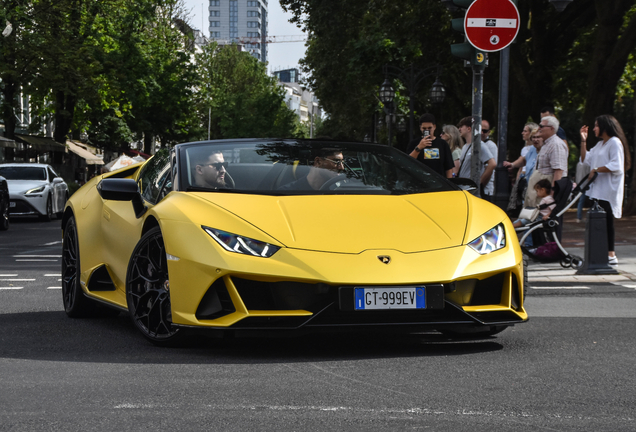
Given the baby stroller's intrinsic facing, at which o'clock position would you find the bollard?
The bollard is roughly at 8 o'clock from the baby stroller.

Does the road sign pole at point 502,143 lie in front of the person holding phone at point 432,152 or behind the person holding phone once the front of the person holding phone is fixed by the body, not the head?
behind

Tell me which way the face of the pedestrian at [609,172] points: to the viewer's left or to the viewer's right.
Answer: to the viewer's left

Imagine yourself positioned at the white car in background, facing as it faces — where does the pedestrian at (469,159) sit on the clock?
The pedestrian is roughly at 10 o'clock from the white car in background.

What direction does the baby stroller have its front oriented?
to the viewer's left

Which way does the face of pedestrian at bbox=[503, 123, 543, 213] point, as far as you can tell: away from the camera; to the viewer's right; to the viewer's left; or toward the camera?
to the viewer's left

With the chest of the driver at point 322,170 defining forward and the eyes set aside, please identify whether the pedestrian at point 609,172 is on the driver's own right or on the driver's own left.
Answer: on the driver's own left

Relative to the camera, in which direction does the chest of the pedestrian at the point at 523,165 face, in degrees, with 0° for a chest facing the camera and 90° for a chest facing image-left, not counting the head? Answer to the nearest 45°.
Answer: approximately 90°

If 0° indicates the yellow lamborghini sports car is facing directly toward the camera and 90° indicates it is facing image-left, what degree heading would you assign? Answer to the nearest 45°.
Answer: approximately 315°

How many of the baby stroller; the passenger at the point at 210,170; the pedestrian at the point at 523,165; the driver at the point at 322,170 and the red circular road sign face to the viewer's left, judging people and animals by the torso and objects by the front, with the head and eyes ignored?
2

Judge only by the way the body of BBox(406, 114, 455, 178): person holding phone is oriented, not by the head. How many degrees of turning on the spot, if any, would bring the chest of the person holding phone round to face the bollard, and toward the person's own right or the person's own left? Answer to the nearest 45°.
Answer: approximately 90° to the person's own left
